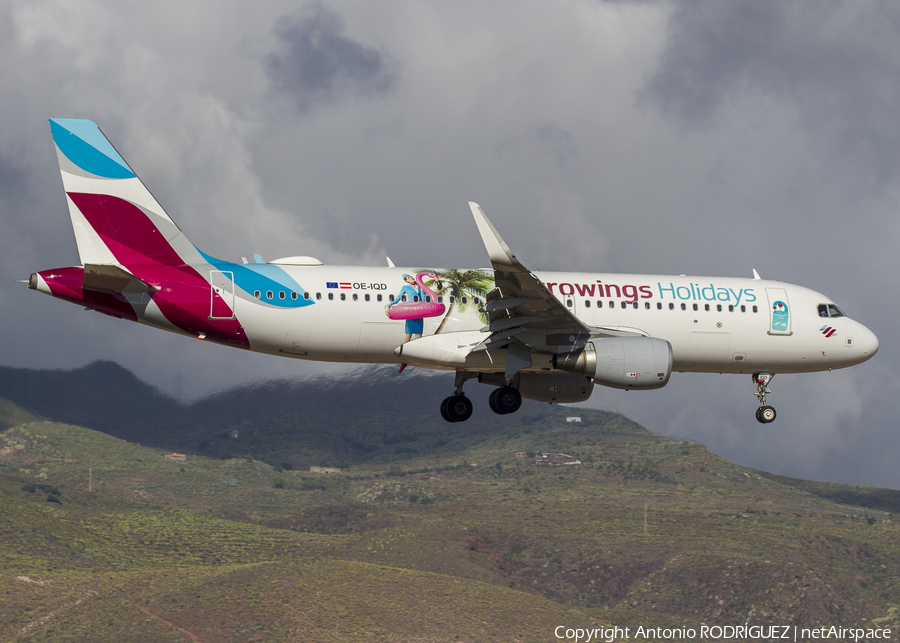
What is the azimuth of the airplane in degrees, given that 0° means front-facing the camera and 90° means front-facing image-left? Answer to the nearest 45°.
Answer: approximately 270°
